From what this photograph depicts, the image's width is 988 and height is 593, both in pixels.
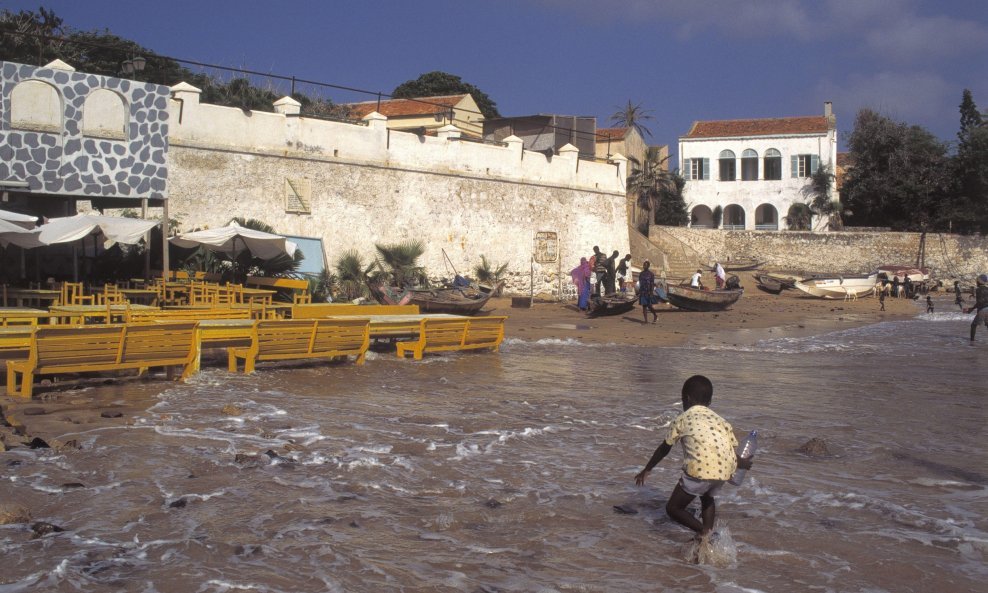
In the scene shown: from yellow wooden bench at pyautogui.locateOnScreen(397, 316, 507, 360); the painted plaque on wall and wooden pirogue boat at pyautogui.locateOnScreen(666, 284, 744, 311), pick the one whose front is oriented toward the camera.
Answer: the painted plaque on wall

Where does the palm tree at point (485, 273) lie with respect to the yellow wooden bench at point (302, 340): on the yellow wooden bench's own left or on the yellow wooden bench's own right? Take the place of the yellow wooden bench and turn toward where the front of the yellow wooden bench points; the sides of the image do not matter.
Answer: on the yellow wooden bench's own right

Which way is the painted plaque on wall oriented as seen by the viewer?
toward the camera

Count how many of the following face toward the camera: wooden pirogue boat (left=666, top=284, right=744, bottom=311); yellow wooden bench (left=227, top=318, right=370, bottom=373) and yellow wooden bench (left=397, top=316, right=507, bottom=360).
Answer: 0

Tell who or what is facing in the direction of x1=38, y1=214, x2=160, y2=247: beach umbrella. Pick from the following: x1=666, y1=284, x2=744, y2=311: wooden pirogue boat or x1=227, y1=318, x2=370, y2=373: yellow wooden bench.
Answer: the yellow wooden bench

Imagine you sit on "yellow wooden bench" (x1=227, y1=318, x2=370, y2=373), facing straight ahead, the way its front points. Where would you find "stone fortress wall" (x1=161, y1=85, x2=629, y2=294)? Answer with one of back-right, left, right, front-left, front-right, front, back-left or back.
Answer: front-right

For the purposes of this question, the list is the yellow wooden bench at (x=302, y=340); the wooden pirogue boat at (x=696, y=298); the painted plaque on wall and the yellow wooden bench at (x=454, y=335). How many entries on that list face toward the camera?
1

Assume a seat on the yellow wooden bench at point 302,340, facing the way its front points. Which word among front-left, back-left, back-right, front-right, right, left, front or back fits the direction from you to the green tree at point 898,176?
right

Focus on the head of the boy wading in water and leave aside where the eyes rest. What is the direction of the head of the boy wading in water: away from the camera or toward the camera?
away from the camera

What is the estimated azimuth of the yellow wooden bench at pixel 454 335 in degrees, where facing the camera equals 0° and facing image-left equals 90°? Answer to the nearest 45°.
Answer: approximately 135°
